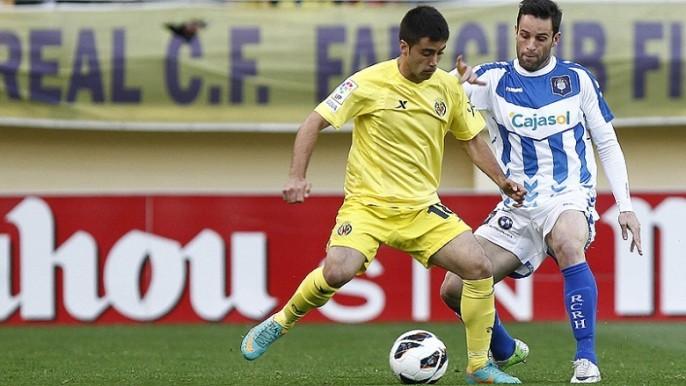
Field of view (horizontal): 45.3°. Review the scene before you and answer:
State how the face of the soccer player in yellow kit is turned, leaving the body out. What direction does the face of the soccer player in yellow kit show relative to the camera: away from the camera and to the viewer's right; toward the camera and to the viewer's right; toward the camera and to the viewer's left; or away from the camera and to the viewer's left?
toward the camera and to the viewer's right

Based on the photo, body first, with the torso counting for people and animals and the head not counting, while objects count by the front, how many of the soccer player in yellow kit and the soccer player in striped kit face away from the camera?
0

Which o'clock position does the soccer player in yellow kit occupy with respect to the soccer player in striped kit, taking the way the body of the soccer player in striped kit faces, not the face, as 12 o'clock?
The soccer player in yellow kit is roughly at 2 o'clock from the soccer player in striped kit.

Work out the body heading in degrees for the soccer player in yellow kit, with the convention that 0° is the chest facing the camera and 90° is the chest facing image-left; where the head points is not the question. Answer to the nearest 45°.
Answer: approximately 315°
